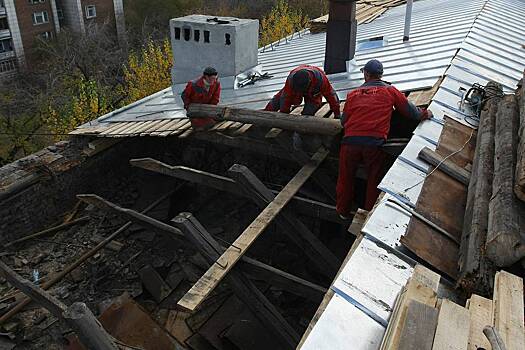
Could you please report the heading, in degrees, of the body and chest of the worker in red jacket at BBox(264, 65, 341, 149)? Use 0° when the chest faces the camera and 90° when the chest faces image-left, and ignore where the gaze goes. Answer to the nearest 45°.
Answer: approximately 0°

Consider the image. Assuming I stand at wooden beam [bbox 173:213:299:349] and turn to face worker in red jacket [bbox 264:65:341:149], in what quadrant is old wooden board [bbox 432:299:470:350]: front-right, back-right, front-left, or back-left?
back-right

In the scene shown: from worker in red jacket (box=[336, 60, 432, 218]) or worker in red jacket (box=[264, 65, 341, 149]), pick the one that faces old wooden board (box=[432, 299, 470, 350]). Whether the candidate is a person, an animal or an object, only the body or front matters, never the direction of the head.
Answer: worker in red jacket (box=[264, 65, 341, 149])

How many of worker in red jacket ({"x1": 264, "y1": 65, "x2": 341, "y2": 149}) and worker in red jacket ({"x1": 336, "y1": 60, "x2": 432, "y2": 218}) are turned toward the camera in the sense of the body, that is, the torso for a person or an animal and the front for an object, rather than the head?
1

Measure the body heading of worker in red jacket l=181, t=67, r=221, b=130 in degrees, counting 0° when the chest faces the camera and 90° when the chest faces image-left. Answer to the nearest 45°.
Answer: approximately 315°

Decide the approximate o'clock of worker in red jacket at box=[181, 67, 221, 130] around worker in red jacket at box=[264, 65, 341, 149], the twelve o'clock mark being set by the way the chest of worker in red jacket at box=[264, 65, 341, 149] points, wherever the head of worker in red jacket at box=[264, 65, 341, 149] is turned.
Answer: worker in red jacket at box=[181, 67, 221, 130] is roughly at 4 o'clock from worker in red jacket at box=[264, 65, 341, 149].

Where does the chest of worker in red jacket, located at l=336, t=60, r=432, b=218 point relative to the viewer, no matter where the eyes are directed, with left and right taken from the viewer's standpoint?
facing away from the viewer

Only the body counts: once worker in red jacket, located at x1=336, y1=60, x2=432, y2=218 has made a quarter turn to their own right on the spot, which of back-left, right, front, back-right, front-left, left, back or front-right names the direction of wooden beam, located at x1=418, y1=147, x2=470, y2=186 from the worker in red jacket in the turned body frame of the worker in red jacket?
front-right
